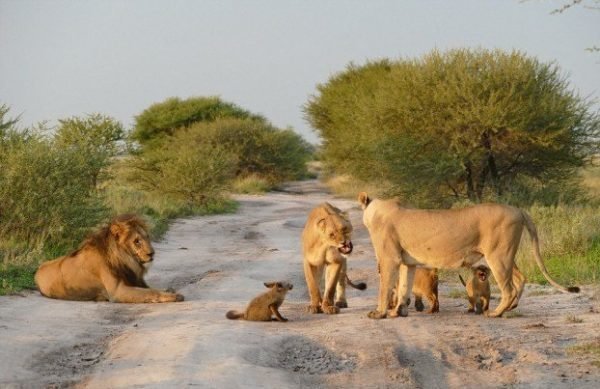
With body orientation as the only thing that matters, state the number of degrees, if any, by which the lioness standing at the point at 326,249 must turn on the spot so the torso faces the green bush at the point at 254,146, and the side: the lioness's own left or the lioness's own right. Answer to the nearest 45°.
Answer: approximately 180°

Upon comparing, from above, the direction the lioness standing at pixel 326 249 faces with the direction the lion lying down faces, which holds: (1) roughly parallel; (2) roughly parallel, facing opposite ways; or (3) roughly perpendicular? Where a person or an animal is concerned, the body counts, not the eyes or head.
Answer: roughly perpendicular

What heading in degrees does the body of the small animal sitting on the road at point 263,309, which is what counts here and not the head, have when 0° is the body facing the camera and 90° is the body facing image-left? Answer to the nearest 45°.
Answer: approximately 270°

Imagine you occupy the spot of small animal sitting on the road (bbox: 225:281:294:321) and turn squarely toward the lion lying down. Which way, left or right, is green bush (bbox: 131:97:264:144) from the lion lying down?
right

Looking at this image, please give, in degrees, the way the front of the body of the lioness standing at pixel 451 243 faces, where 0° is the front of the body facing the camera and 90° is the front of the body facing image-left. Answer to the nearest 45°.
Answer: approximately 90°

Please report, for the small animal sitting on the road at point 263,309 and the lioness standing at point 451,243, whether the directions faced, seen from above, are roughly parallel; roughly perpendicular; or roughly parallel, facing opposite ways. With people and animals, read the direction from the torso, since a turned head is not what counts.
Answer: roughly parallel, facing opposite ways

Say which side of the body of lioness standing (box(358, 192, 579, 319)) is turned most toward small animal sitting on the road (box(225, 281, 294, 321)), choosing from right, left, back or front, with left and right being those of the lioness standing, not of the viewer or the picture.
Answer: front

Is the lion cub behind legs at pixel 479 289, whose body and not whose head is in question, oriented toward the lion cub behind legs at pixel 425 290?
no

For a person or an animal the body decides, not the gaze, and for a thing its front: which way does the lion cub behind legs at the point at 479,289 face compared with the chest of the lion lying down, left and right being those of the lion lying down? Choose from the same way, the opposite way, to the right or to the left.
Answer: to the right

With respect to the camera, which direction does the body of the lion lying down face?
to the viewer's right

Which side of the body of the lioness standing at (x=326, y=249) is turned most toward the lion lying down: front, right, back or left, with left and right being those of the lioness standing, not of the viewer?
right

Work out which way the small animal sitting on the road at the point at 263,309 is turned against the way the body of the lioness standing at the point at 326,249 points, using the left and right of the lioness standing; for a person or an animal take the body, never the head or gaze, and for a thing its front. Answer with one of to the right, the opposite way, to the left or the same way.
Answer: to the left

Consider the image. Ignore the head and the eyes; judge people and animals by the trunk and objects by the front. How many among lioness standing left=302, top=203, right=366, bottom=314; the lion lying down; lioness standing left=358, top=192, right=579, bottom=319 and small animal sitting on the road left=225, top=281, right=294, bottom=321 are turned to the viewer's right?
2

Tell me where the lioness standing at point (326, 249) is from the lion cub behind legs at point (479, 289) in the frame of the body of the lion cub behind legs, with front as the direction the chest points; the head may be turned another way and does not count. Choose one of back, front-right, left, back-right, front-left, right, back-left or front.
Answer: back-right

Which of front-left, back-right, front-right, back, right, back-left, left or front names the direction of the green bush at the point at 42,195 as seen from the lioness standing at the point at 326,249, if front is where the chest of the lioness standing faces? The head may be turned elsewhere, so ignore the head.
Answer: back-right
